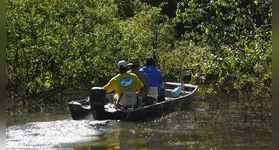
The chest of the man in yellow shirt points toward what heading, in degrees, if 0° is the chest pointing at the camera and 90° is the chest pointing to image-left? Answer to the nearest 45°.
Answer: approximately 180°

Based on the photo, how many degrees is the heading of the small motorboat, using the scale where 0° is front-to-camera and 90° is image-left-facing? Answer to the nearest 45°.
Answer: approximately 225°
